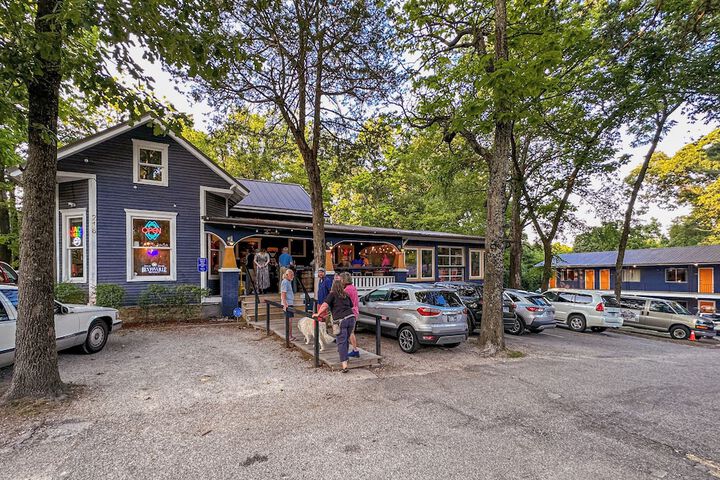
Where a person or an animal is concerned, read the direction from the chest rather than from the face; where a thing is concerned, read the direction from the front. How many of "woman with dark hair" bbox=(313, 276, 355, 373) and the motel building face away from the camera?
1

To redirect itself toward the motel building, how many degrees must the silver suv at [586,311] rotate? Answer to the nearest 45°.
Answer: approximately 45° to its right

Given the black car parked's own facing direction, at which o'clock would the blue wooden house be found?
The blue wooden house is roughly at 10 o'clock from the black car parked.

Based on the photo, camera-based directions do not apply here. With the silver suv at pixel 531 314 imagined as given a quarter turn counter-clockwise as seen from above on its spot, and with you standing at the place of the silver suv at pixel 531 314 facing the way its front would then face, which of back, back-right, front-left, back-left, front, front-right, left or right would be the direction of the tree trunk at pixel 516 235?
back-right

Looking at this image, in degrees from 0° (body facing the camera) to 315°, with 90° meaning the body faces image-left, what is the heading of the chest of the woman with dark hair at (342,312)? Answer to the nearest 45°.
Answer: approximately 180°

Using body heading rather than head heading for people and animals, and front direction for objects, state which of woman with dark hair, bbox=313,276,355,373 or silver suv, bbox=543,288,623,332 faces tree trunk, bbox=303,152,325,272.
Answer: the woman with dark hair

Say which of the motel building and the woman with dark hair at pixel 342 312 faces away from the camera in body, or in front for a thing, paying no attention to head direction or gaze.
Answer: the woman with dark hair

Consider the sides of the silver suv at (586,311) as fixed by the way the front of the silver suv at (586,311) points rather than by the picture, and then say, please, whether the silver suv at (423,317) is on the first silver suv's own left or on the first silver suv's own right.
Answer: on the first silver suv's own left
